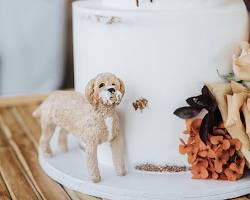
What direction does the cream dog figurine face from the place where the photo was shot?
facing the viewer and to the right of the viewer
